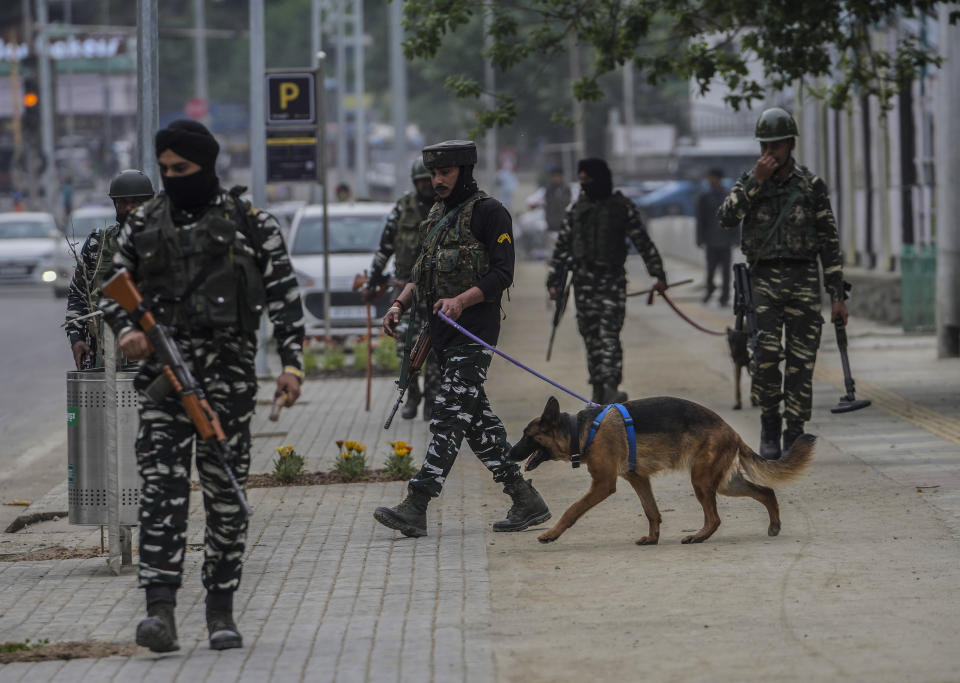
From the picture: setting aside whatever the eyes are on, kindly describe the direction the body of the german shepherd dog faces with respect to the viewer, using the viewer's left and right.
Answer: facing to the left of the viewer

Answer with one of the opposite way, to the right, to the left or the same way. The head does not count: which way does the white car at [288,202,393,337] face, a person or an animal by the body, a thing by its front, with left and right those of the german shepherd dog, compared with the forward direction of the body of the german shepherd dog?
to the left

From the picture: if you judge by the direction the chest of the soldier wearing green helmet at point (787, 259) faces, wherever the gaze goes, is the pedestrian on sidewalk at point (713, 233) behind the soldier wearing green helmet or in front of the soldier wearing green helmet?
behind

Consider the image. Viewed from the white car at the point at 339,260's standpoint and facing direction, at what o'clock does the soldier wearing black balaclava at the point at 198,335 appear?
The soldier wearing black balaclava is roughly at 12 o'clock from the white car.
